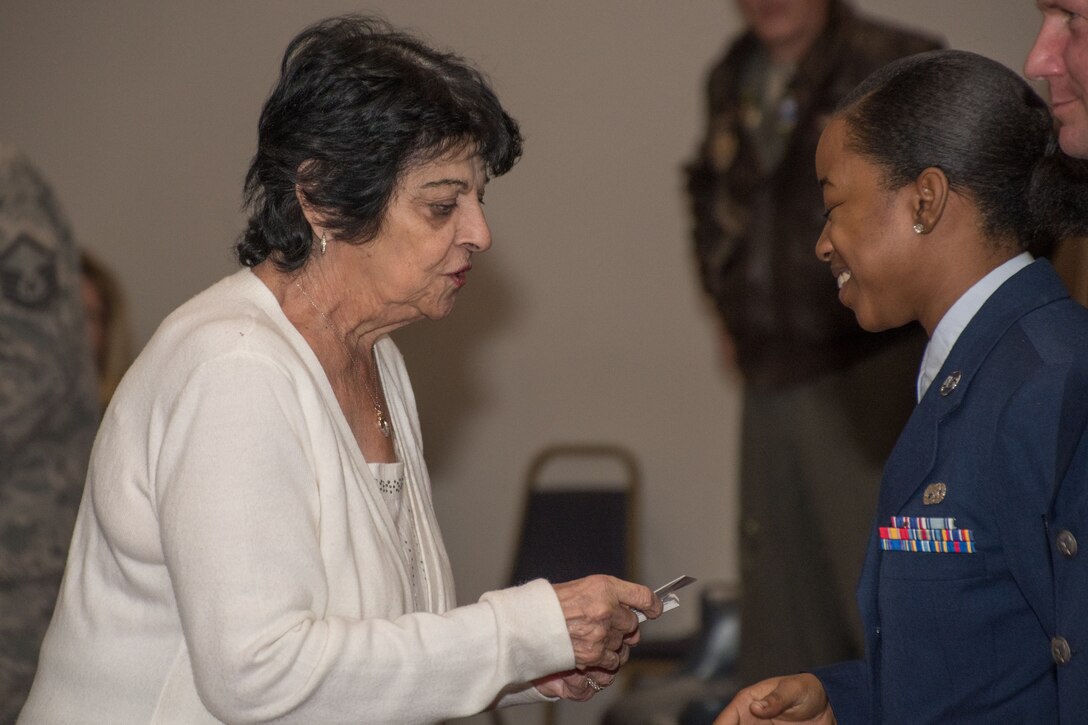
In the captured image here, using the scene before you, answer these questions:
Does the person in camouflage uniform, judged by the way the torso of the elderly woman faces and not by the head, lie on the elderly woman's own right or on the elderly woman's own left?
on the elderly woman's own left

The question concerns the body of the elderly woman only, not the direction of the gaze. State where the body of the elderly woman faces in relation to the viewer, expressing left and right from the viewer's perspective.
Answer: facing to the right of the viewer

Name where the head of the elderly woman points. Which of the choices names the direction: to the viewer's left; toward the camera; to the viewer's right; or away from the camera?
to the viewer's right
